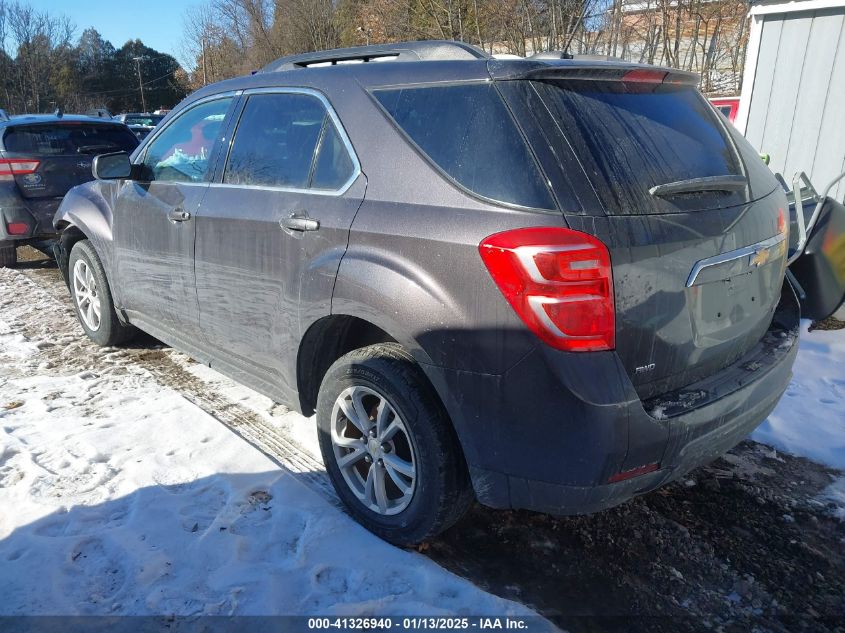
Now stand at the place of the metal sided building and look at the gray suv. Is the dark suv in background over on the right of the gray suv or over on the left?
right

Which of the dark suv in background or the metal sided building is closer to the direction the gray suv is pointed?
the dark suv in background

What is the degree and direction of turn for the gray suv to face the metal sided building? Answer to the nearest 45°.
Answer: approximately 90° to its right

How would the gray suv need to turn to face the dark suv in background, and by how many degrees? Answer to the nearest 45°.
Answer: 0° — it already faces it

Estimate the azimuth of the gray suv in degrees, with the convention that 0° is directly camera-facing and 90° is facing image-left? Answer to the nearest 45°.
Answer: approximately 135°

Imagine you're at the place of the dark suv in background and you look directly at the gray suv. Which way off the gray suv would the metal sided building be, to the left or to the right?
left
